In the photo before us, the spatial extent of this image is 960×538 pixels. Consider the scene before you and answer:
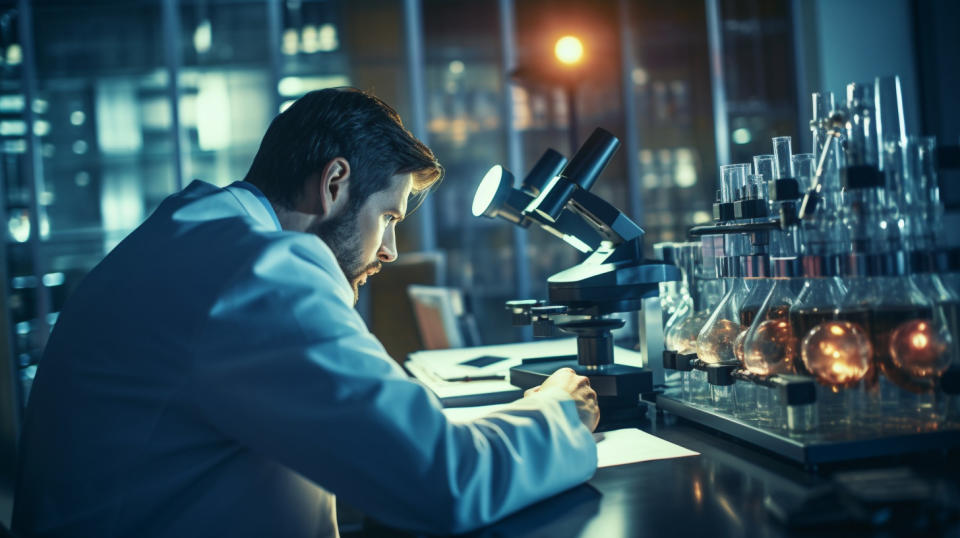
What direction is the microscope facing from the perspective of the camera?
to the viewer's left

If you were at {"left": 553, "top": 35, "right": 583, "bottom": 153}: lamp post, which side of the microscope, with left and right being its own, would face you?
right

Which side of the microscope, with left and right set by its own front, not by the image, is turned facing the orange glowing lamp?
right

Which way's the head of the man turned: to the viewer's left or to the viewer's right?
to the viewer's right

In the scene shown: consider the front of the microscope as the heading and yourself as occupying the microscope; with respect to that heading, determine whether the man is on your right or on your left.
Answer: on your left
